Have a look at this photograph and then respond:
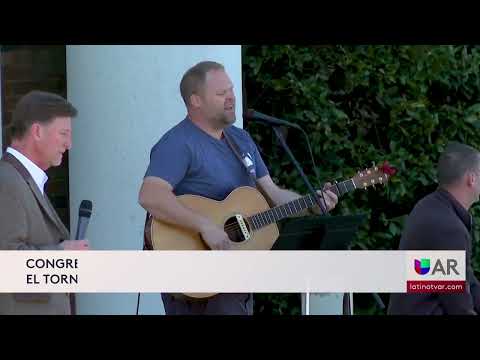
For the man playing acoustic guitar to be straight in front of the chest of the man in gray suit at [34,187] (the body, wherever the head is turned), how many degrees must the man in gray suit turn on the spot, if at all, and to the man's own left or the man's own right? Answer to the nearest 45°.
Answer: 0° — they already face them

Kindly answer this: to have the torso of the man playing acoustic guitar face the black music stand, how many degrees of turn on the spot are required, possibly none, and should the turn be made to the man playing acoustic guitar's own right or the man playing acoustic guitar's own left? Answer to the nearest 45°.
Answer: approximately 45° to the man playing acoustic guitar's own left

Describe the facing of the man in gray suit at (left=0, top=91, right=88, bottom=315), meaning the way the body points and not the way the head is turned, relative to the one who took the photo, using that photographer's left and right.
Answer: facing to the right of the viewer

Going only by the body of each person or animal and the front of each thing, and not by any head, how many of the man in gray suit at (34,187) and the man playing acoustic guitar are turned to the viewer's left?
0

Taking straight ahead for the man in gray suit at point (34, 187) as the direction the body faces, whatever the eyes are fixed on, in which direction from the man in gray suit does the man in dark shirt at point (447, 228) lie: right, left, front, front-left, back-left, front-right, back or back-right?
front

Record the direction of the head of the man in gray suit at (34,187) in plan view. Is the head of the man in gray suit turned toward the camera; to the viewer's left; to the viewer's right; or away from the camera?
to the viewer's right

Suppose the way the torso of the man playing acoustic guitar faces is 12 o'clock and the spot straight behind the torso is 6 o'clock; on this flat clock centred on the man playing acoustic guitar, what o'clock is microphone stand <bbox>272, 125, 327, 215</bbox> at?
The microphone stand is roughly at 10 o'clock from the man playing acoustic guitar.

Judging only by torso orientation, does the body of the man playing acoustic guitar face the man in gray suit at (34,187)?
no

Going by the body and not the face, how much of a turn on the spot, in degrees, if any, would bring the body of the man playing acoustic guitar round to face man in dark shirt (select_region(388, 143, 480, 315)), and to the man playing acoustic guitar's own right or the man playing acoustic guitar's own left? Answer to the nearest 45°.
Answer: approximately 45° to the man playing acoustic guitar's own left

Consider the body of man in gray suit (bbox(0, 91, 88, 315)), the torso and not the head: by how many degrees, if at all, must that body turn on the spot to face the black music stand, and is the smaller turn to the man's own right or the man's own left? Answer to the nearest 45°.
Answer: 0° — they already face it

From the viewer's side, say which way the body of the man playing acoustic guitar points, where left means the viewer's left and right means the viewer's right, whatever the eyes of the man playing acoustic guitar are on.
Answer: facing the viewer and to the right of the viewer

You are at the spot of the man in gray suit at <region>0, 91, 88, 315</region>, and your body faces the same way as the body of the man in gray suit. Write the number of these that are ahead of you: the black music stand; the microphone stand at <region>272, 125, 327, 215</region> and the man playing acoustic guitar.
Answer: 3
